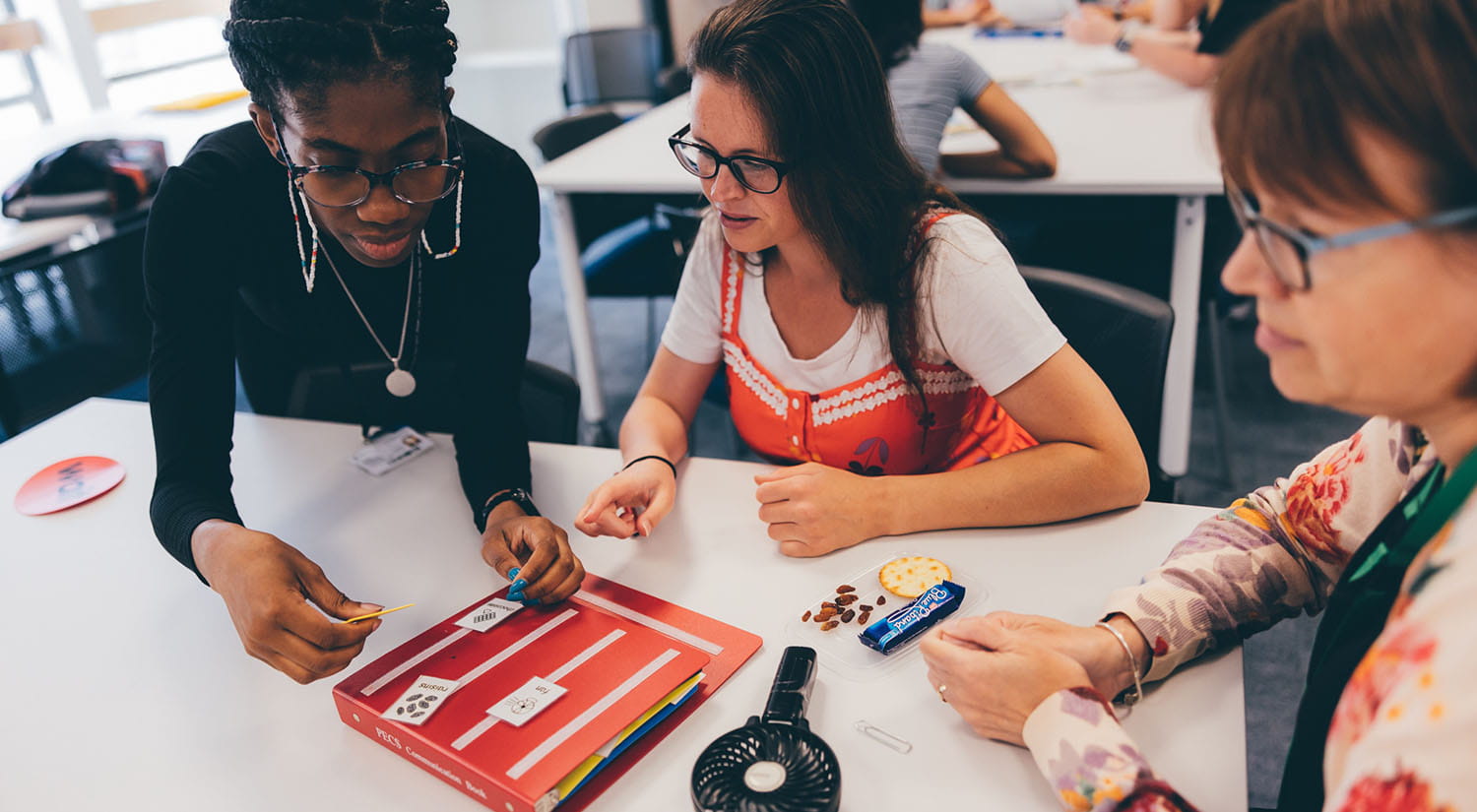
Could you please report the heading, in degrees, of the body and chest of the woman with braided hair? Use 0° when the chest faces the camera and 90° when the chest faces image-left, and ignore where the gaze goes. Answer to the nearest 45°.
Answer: approximately 0°

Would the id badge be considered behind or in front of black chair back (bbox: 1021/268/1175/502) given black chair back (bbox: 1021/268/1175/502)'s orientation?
in front

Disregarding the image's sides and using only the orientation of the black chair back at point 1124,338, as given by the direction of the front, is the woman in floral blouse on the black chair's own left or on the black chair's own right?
on the black chair's own left

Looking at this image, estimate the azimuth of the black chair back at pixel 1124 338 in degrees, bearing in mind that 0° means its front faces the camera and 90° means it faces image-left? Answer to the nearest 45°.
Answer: approximately 45°

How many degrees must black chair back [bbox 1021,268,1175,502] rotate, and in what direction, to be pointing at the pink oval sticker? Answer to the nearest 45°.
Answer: approximately 45° to its right

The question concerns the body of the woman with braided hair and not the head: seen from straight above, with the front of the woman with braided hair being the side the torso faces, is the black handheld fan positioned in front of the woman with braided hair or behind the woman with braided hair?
in front

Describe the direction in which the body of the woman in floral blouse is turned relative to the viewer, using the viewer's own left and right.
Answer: facing to the left of the viewer
